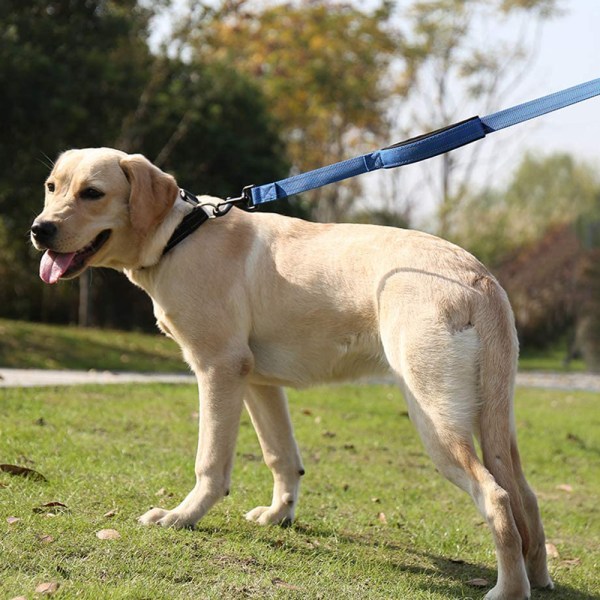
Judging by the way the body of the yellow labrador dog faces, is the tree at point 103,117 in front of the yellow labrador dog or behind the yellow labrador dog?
in front

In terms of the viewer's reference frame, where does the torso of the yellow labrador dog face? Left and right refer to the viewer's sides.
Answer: facing away from the viewer and to the left of the viewer

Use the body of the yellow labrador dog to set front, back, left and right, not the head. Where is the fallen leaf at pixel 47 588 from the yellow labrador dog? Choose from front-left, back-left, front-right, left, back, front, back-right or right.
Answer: left

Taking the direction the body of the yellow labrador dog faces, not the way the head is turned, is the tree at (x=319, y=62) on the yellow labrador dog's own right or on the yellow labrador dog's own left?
on the yellow labrador dog's own right

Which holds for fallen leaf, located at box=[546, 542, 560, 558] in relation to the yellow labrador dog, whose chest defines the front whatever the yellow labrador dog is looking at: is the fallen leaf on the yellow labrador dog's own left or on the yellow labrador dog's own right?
on the yellow labrador dog's own right

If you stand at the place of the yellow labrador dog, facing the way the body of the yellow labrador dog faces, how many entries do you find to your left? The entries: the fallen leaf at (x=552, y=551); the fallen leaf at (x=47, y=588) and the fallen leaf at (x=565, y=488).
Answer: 1
